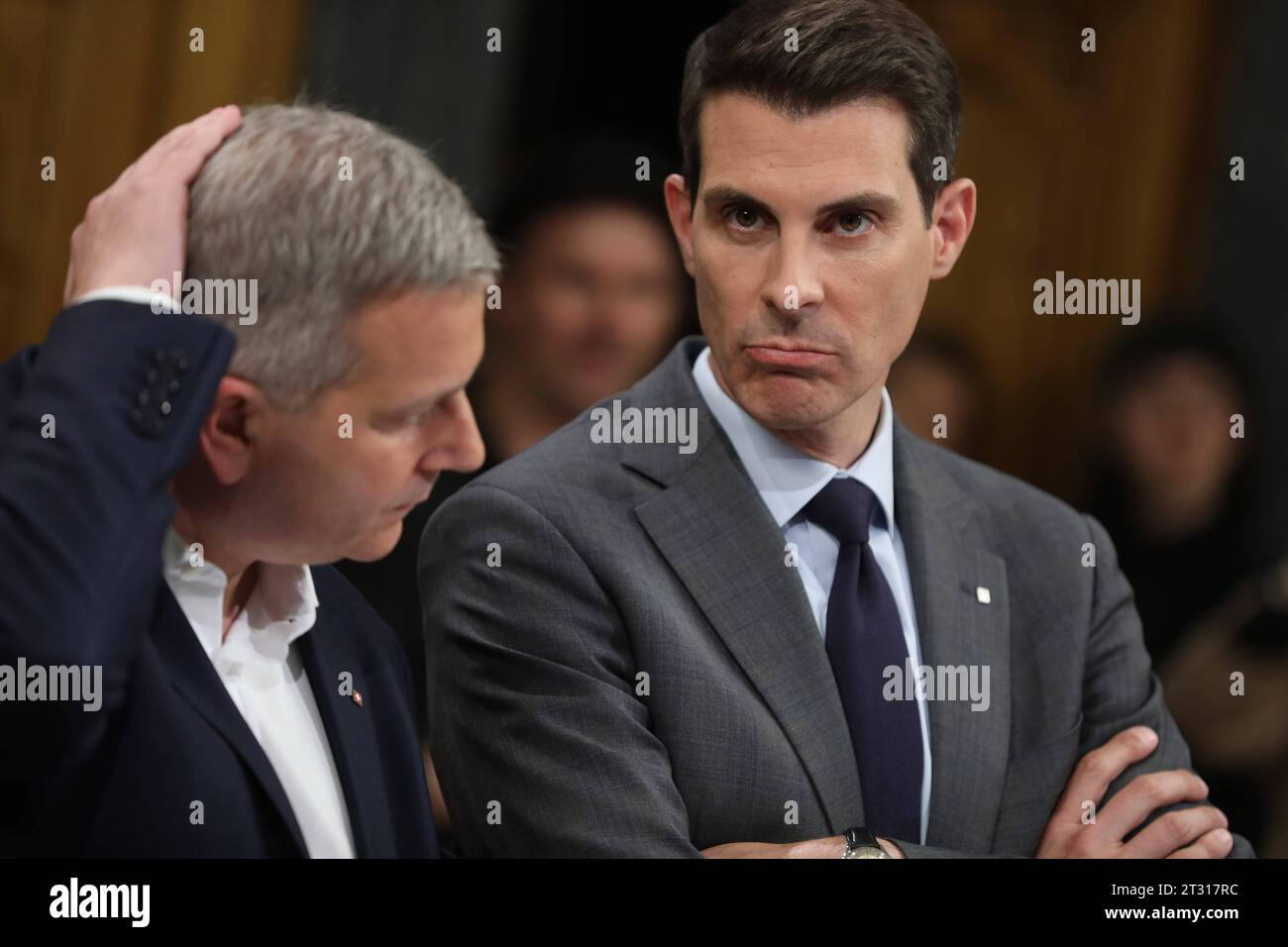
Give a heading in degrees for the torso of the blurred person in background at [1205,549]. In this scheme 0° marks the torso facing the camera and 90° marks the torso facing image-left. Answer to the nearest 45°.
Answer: approximately 0°

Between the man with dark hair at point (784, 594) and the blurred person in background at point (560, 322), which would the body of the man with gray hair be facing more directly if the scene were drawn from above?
the man with dark hair

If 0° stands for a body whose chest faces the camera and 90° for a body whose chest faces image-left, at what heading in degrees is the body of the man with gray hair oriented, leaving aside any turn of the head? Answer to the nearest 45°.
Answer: approximately 315°

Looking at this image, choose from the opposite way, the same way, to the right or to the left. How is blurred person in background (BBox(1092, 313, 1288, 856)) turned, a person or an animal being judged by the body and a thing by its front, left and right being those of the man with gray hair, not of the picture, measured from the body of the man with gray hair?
to the right

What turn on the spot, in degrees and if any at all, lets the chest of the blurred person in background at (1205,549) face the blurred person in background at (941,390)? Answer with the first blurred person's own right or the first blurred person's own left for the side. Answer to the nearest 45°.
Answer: approximately 90° to the first blurred person's own right

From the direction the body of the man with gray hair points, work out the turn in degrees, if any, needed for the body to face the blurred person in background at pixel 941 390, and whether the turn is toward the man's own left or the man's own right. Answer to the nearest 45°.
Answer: approximately 90° to the man's own left

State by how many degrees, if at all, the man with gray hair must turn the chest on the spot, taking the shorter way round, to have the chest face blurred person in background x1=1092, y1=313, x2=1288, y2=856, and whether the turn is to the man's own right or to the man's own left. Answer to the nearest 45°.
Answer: approximately 90° to the man's own left
